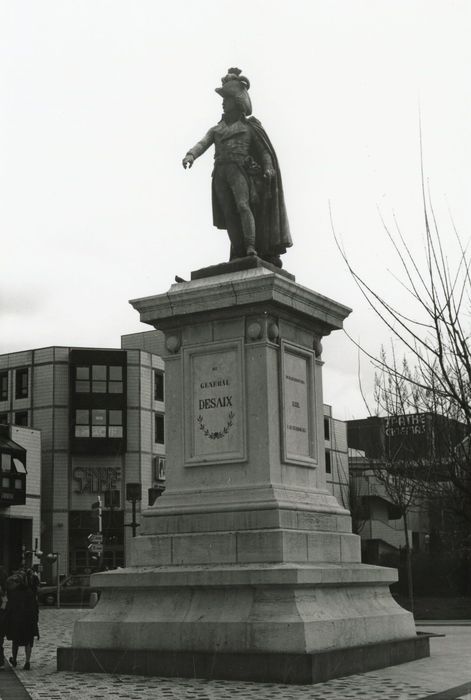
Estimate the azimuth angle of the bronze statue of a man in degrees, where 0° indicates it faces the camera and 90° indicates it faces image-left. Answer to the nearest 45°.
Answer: approximately 45°

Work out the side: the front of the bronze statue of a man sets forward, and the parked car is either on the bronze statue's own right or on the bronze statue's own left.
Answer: on the bronze statue's own right

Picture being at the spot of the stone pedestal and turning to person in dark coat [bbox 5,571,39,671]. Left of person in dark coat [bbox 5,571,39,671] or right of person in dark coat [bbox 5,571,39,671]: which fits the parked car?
right

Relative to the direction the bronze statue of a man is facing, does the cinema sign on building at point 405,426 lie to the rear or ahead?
to the rear
